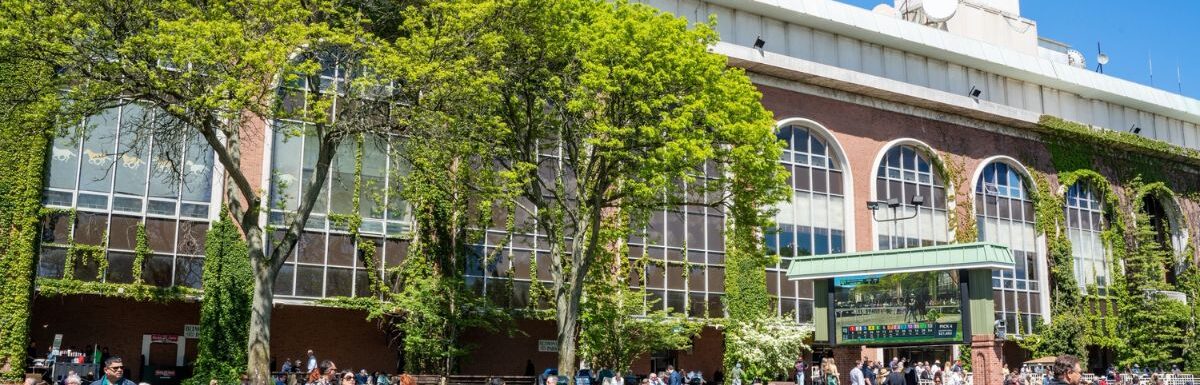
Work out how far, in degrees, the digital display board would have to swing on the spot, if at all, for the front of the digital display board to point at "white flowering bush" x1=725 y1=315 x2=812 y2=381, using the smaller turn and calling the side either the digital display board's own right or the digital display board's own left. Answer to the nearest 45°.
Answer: approximately 135° to the digital display board's own right

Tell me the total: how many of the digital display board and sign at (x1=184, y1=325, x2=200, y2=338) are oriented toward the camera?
2

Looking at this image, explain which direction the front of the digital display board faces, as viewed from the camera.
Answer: facing the viewer

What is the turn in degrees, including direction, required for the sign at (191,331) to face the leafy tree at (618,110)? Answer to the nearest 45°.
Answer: approximately 45° to its left

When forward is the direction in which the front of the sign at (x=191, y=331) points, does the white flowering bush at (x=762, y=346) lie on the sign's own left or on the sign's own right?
on the sign's own left

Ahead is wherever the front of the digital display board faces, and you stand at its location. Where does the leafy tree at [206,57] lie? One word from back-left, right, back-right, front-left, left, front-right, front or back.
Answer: front-right

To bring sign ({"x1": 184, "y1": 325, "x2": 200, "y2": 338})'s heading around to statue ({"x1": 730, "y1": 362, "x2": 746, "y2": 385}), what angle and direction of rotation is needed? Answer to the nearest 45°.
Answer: approximately 90° to its left

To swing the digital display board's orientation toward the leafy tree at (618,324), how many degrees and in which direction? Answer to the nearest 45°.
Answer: approximately 90° to its right

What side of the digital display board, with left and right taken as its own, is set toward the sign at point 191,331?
right
